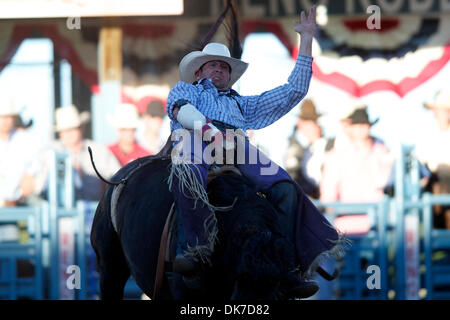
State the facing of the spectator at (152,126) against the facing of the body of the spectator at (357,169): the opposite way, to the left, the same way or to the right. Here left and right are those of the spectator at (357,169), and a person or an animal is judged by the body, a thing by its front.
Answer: the same way

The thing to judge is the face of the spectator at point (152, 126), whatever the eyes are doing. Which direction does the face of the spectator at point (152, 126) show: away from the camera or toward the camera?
toward the camera

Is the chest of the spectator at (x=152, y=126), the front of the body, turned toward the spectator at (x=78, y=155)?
no

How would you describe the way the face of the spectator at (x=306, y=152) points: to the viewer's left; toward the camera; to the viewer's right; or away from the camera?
toward the camera

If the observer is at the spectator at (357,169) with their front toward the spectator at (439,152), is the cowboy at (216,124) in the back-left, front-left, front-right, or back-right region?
back-right

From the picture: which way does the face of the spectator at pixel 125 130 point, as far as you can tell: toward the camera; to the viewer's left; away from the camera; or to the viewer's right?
toward the camera

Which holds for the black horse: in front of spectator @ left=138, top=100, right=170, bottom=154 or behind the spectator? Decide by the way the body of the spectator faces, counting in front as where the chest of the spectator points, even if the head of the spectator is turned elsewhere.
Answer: in front

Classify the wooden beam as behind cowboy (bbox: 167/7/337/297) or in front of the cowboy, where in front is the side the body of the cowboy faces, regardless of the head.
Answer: behind

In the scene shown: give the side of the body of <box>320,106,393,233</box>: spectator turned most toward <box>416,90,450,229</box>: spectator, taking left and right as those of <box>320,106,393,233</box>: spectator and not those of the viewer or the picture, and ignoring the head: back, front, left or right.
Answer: left

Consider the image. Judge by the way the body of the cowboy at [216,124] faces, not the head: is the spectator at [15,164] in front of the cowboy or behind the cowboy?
behind

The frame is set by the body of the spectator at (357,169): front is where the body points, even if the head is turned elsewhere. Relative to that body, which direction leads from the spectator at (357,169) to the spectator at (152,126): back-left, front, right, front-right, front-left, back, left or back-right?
right

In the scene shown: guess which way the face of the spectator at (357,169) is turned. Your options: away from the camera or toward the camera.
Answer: toward the camera

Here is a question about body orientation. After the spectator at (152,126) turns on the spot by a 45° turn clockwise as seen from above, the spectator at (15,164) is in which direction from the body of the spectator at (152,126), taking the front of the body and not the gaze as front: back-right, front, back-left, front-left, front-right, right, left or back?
front-right

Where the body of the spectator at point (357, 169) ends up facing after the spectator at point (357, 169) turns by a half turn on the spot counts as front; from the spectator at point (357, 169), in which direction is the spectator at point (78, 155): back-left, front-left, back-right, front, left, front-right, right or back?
left

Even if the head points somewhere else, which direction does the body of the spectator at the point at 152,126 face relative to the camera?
toward the camera

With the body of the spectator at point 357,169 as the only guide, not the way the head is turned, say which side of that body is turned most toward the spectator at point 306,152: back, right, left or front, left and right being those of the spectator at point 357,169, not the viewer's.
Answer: right

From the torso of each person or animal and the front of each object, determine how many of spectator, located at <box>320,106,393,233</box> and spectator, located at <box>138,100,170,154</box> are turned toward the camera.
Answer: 2

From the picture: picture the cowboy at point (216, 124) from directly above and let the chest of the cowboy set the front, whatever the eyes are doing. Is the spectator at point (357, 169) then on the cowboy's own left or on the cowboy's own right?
on the cowboy's own left
